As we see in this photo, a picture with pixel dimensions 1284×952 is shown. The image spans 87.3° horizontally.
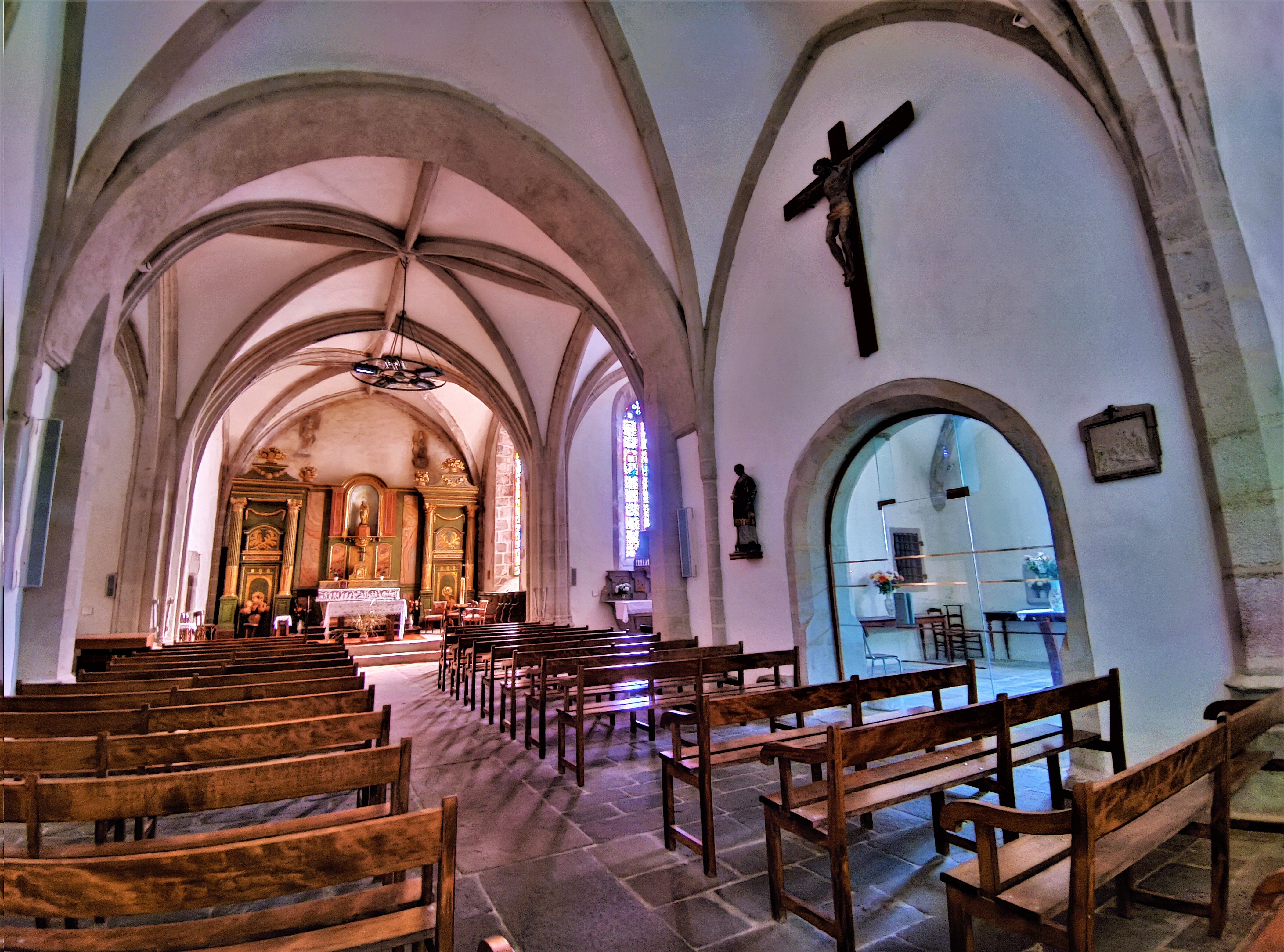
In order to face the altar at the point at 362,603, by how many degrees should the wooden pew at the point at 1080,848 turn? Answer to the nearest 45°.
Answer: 0° — it already faces it

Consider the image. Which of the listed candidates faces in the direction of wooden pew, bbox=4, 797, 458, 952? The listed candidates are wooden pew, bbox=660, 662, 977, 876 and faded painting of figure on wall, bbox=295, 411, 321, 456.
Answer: the faded painting of figure on wall

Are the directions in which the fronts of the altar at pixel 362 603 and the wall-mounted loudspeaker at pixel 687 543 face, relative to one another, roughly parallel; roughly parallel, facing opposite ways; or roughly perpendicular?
roughly perpendicular

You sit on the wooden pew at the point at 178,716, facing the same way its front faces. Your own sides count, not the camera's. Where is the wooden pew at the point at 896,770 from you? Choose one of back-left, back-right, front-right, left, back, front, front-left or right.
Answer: back-right

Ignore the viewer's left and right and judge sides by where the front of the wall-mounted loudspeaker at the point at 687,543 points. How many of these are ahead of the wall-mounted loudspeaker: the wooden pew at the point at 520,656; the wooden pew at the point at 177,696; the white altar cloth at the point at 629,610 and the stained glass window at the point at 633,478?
2

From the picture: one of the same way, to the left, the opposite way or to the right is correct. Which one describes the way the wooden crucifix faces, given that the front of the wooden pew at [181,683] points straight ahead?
to the left

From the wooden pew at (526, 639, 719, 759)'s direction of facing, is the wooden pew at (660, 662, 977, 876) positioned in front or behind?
behind

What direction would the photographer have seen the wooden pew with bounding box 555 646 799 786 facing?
facing away from the viewer and to the left of the viewer

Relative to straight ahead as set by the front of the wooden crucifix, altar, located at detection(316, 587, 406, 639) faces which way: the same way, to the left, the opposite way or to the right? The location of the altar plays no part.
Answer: to the left

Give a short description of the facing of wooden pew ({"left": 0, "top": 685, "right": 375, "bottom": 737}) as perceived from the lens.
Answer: facing away from the viewer

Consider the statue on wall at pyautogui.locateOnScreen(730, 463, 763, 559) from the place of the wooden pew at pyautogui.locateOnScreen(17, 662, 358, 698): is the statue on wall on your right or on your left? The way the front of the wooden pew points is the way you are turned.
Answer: on your right

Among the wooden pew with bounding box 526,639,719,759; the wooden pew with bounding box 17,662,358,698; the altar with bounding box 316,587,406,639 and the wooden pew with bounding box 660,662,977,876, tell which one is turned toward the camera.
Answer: the altar
